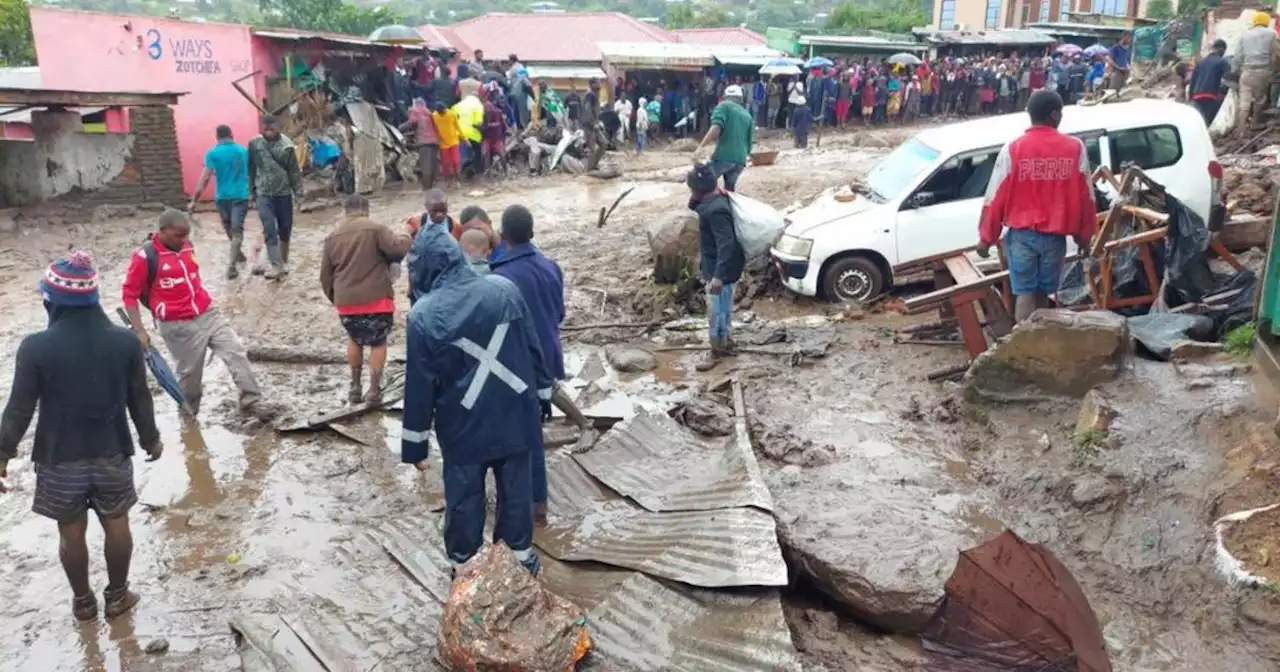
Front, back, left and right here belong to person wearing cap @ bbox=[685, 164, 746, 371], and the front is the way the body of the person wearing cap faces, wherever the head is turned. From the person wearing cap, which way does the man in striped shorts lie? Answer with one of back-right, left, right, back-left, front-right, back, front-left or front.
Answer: front-left

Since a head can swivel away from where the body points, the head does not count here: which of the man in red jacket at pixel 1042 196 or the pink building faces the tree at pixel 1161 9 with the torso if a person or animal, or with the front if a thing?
the man in red jacket

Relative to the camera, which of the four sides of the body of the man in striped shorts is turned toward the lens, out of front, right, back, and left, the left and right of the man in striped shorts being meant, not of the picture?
back

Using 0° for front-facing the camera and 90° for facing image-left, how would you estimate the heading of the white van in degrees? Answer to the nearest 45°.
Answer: approximately 45°

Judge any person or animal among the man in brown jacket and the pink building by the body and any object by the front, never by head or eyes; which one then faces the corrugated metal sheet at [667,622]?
the pink building

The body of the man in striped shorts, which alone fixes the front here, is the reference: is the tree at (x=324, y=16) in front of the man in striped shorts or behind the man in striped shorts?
in front

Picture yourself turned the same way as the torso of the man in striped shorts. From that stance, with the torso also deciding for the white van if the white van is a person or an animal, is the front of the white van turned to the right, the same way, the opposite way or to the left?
to the left

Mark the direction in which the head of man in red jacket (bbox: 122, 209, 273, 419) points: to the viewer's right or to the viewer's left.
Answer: to the viewer's right

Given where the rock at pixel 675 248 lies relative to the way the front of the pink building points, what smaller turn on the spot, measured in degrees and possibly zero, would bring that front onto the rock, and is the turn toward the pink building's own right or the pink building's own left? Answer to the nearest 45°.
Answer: approximately 45° to the pink building's own left

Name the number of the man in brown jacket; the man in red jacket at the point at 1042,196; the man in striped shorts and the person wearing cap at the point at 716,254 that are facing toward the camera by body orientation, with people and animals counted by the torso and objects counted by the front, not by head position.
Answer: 0

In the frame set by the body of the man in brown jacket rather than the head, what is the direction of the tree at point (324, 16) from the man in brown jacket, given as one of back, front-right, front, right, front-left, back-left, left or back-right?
front

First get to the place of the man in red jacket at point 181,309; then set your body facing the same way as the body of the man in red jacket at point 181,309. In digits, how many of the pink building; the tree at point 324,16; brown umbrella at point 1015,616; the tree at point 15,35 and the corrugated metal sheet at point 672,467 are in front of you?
2

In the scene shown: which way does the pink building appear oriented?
toward the camera

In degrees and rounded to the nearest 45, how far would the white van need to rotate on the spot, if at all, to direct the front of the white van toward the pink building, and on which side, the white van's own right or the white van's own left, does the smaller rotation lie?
approximately 45° to the white van's own right

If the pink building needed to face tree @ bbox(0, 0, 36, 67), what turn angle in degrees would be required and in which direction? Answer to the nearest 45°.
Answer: approximately 180°

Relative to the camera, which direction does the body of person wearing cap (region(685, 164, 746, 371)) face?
to the viewer's left

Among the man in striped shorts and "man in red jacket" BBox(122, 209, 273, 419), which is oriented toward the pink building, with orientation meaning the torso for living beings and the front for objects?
the man in striped shorts

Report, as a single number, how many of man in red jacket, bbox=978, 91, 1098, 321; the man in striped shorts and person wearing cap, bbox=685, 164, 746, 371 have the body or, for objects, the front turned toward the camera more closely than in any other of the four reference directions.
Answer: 0

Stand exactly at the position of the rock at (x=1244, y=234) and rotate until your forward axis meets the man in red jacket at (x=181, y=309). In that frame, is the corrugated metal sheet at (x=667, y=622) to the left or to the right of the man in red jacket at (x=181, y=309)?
left
